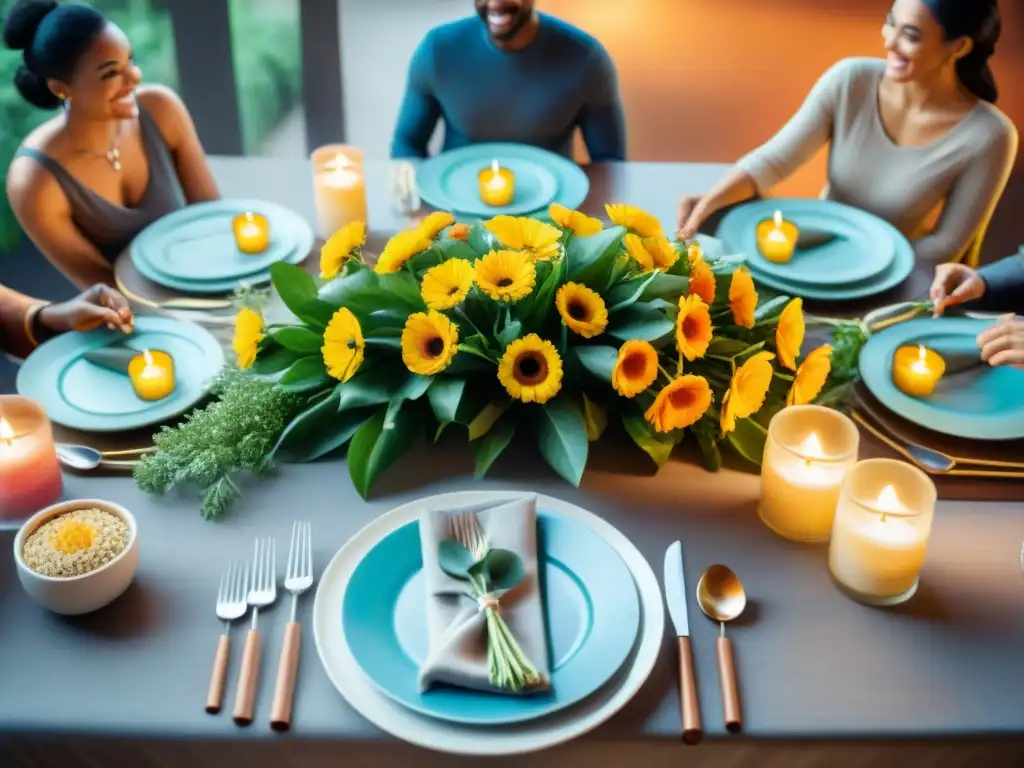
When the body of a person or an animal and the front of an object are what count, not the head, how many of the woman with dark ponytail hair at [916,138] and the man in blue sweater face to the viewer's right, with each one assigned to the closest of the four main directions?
0

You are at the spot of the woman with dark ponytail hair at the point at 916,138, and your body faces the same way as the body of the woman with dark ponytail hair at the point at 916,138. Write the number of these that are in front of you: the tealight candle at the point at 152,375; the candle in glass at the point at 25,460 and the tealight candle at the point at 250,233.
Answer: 3

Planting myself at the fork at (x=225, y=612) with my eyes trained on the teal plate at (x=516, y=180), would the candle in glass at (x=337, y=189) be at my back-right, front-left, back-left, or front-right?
front-left

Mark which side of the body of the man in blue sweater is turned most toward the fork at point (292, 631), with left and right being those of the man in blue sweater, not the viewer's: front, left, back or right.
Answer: front

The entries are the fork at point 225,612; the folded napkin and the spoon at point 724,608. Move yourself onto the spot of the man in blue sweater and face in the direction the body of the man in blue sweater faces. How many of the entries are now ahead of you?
3

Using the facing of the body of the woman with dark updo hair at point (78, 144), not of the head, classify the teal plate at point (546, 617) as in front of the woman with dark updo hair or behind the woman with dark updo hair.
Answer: in front

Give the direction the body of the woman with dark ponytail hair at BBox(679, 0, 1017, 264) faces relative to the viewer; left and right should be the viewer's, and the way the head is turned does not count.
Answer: facing the viewer and to the left of the viewer

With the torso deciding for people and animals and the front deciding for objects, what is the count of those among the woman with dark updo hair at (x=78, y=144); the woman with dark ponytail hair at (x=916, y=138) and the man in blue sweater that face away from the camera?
0

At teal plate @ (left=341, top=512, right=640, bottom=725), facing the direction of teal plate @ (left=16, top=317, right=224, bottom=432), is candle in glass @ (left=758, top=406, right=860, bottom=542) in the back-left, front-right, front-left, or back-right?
back-right

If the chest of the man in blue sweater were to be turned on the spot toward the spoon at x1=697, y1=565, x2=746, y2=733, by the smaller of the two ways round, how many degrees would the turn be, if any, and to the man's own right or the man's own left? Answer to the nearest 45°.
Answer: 0° — they already face it

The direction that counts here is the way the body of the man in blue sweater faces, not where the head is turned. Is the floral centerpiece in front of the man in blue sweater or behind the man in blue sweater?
in front

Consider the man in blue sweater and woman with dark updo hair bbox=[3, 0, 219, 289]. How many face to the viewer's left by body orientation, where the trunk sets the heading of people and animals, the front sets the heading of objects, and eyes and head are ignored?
0

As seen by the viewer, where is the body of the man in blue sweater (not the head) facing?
toward the camera

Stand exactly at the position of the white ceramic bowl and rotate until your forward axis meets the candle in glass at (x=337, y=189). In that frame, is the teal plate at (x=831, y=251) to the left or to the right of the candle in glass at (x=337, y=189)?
right

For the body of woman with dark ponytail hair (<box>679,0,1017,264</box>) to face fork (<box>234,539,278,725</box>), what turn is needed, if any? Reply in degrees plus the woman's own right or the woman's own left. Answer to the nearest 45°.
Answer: approximately 45° to the woman's own left

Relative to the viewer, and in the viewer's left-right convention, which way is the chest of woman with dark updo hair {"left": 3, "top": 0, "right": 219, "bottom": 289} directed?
facing the viewer and to the right of the viewer

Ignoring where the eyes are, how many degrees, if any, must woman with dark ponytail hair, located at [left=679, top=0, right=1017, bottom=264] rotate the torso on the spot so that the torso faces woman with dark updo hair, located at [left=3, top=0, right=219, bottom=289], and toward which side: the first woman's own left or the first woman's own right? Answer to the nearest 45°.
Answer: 0° — they already face them
